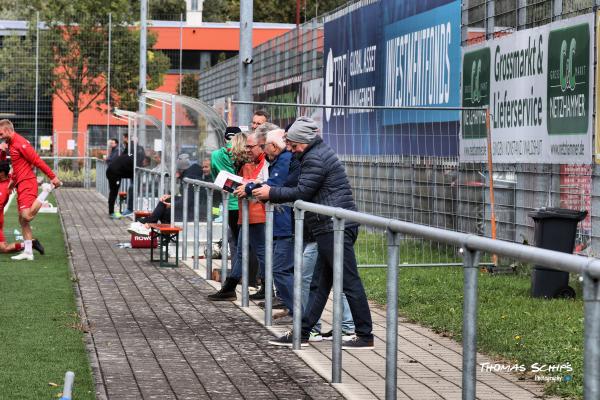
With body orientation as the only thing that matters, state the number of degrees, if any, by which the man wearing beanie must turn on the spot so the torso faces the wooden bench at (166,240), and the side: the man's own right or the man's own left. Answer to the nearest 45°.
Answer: approximately 90° to the man's own right

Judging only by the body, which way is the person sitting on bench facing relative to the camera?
to the viewer's left

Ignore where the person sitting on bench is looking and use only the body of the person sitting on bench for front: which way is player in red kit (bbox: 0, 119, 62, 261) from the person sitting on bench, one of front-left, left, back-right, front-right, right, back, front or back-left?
front-left

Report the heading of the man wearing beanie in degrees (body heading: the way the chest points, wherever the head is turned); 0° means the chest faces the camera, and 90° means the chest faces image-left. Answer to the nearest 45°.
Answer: approximately 90°

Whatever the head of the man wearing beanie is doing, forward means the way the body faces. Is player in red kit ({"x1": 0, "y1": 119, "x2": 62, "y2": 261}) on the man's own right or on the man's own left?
on the man's own right

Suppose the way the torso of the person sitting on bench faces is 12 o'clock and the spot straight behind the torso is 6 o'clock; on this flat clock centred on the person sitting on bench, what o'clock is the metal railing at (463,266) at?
The metal railing is roughly at 9 o'clock from the person sitting on bench.
